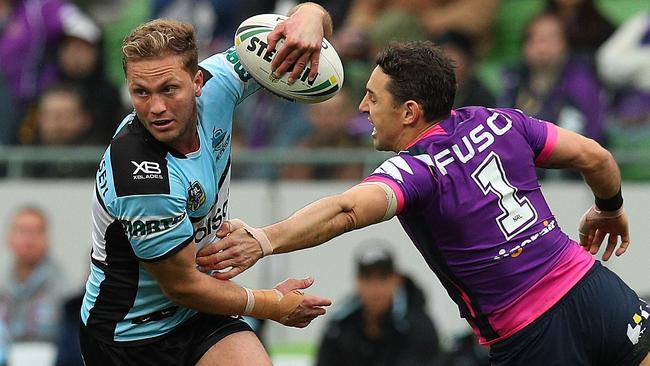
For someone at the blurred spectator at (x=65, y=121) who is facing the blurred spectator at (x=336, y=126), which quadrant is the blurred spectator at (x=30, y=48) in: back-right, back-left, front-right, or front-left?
back-left

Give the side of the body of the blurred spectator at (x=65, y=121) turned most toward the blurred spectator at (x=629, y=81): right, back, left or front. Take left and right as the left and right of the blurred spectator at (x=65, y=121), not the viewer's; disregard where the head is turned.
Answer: left

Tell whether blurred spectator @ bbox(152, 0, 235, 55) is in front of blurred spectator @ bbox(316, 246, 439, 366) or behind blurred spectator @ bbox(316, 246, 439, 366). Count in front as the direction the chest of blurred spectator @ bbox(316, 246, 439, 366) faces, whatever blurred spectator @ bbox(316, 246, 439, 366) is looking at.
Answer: behind

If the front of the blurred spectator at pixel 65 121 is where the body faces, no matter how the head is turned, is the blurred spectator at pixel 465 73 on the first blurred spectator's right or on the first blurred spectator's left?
on the first blurred spectator's left

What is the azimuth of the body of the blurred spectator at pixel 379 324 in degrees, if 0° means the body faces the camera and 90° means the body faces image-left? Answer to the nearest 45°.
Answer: approximately 0°

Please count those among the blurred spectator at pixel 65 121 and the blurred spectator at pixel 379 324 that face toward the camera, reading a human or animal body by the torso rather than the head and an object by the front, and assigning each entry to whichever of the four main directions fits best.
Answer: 2

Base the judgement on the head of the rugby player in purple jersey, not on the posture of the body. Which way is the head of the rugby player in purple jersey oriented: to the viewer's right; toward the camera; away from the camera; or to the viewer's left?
to the viewer's left
